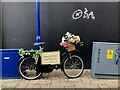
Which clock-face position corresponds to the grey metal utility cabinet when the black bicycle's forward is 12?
The grey metal utility cabinet is roughly at 12 o'clock from the black bicycle.

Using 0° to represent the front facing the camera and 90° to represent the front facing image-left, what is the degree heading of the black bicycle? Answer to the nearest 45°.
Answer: approximately 270°
